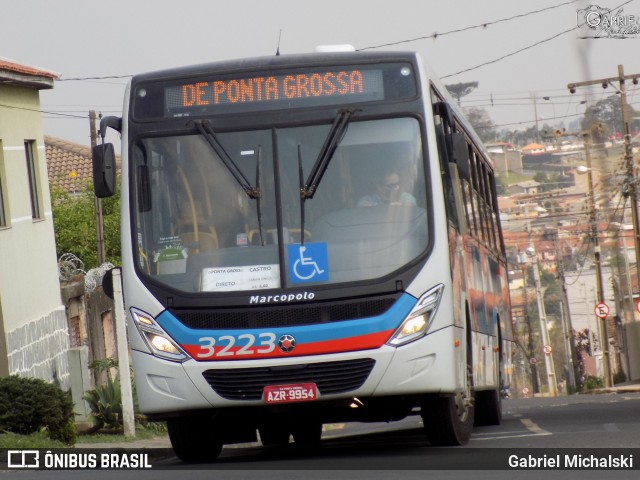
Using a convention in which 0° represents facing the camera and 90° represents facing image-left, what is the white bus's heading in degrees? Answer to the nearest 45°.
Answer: approximately 0°

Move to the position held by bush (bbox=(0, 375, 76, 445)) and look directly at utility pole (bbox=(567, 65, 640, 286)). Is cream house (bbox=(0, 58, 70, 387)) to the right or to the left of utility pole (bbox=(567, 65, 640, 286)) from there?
left

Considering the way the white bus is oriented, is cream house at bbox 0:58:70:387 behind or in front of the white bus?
behind

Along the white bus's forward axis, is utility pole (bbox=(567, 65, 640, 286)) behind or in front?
behind
